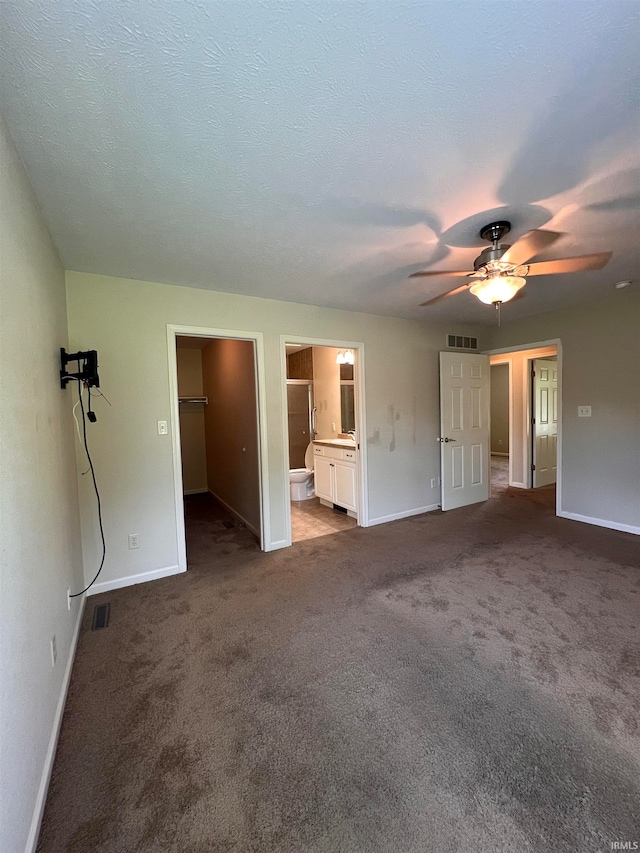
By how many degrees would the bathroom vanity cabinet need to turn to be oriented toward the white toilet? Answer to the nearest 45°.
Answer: approximately 90° to its right

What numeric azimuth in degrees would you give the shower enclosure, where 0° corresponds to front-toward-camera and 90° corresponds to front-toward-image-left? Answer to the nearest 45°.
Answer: approximately 315°

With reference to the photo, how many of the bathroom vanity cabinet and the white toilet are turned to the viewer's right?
0

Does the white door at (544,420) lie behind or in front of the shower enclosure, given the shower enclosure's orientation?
in front

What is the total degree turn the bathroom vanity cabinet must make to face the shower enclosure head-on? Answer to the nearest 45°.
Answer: approximately 90° to its right

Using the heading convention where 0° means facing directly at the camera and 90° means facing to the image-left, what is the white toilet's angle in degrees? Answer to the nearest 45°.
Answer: approximately 45°

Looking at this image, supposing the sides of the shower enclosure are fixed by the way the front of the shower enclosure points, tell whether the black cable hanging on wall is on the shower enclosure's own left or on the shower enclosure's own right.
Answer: on the shower enclosure's own right

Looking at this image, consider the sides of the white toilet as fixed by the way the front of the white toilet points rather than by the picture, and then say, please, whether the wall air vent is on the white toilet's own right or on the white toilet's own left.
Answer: on the white toilet's own left

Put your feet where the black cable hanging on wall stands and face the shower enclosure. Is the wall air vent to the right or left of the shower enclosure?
right

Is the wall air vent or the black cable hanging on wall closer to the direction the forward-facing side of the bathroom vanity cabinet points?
the black cable hanging on wall

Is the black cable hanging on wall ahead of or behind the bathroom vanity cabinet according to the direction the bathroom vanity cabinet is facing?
ahead
